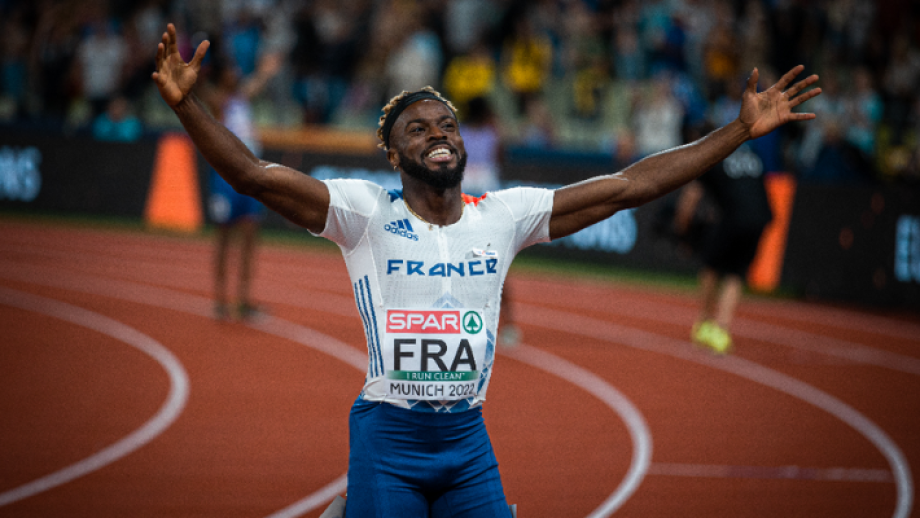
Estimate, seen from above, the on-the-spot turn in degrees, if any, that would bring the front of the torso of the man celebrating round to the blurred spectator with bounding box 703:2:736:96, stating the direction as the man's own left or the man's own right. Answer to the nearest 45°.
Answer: approximately 180°

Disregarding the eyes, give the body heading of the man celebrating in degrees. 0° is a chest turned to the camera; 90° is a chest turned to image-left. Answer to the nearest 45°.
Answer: approximately 0°

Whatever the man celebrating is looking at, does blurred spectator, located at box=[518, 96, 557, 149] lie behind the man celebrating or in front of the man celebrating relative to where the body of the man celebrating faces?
behind

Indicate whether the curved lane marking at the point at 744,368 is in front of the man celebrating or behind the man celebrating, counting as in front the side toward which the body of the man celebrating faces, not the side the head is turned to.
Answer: behind

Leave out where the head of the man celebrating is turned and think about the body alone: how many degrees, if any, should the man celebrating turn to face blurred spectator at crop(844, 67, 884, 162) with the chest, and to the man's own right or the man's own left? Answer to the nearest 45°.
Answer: approximately 135° to the man's own left

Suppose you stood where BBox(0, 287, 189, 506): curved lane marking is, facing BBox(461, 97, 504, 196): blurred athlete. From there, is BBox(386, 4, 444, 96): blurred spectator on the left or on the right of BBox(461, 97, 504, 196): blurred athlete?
left

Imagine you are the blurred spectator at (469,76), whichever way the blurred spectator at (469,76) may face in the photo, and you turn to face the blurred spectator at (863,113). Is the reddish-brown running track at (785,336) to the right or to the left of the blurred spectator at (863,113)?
right

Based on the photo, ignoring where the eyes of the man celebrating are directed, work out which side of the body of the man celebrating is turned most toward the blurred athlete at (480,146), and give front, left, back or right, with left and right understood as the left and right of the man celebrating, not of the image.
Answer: back

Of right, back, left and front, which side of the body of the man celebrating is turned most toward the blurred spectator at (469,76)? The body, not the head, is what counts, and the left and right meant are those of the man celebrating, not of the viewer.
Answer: back

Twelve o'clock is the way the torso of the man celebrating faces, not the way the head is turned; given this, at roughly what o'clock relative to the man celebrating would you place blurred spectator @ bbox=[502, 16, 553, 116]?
The blurred spectator is roughly at 6 o'clock from the man celebrating.

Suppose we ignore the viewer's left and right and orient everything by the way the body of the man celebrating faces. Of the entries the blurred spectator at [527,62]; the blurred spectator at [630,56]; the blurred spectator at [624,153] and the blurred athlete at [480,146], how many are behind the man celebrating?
4
